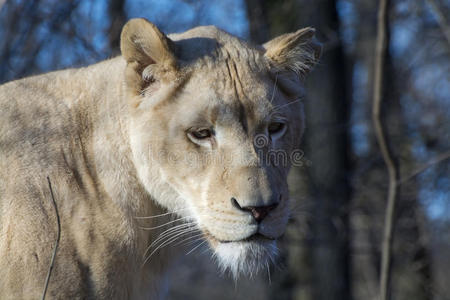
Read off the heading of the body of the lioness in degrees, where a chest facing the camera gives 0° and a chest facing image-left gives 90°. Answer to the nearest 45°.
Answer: approximately 315°
